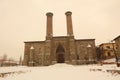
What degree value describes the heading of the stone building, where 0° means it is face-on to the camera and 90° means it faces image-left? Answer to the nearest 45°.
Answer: approximately 0°

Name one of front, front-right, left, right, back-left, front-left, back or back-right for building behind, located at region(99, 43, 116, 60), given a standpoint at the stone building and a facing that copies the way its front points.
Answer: back-left
